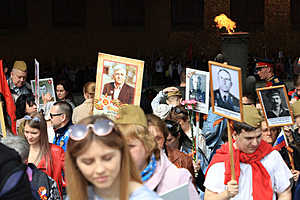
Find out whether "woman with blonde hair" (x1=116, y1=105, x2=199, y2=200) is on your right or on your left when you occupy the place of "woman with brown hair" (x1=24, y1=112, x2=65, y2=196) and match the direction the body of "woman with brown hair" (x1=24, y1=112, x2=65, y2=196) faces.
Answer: on your left

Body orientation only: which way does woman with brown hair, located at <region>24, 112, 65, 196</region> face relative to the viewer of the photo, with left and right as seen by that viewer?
facing the viewer and to the left of the viewer

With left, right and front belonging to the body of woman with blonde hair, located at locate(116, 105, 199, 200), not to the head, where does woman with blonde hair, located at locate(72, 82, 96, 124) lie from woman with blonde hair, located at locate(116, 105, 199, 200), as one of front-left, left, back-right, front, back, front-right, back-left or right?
back-right

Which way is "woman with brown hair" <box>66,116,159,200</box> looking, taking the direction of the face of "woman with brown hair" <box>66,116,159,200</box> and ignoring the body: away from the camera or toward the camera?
toward the camera

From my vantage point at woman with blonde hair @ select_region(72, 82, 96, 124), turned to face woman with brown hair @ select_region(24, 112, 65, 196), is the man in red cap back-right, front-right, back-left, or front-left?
back-left

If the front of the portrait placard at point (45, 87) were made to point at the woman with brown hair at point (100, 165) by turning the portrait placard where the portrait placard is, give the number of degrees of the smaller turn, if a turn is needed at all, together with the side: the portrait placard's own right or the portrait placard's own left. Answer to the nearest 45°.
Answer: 0° — it already faces them

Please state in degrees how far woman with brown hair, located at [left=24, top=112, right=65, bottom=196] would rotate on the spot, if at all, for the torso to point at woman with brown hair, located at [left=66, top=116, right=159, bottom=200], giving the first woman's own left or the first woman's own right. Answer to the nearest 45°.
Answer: approximately 45° to the first woman's own left

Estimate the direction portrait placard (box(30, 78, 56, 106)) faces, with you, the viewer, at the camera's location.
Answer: facing the viewer

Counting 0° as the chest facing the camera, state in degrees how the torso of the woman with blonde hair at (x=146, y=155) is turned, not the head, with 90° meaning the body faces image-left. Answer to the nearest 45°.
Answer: approximately 45°
